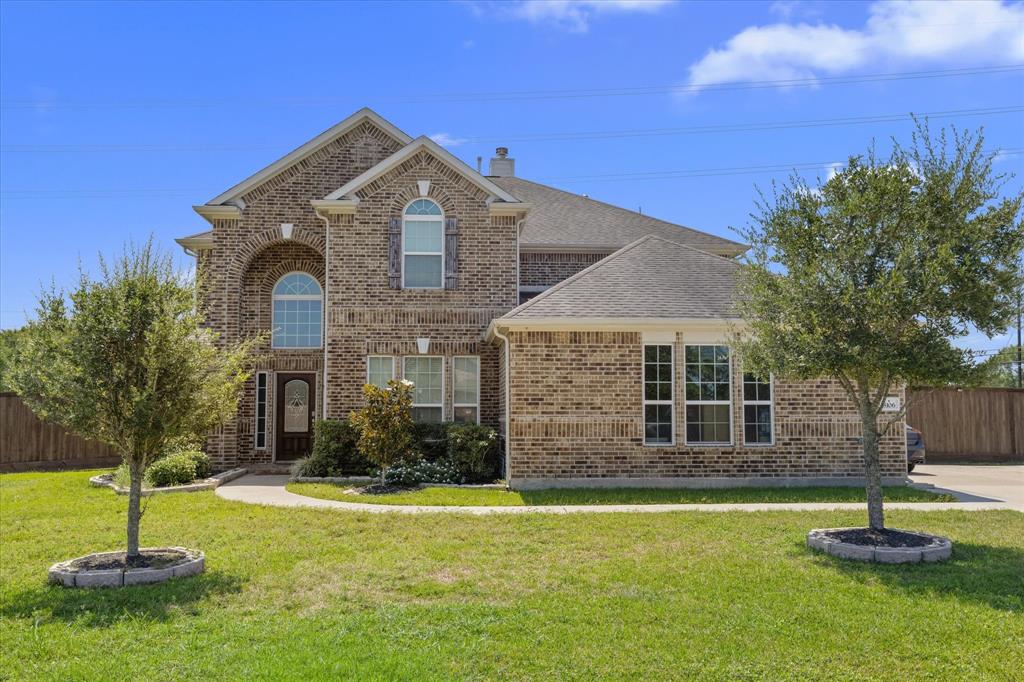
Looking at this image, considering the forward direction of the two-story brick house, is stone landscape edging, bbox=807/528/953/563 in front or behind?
in front

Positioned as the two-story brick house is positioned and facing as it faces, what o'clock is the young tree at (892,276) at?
The young tree is roughly at 11 o'clock from the two-story brick house.

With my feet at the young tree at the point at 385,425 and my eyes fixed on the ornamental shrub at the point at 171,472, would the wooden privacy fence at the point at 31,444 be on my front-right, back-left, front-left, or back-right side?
front-right

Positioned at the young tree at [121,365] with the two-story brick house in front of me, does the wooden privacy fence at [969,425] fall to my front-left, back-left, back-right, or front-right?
front-right

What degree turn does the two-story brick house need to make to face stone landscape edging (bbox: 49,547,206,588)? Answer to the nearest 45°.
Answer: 0° — it already faces it

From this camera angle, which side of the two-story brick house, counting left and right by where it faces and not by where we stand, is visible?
front

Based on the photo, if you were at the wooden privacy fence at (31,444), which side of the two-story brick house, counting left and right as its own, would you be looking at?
right

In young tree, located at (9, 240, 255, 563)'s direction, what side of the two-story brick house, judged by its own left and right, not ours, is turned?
front

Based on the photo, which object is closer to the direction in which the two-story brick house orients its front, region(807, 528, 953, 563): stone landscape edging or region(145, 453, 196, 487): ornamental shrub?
the stone landscape edging

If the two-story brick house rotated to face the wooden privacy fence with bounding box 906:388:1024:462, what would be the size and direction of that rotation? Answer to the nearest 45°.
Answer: approximately 135° to its left
